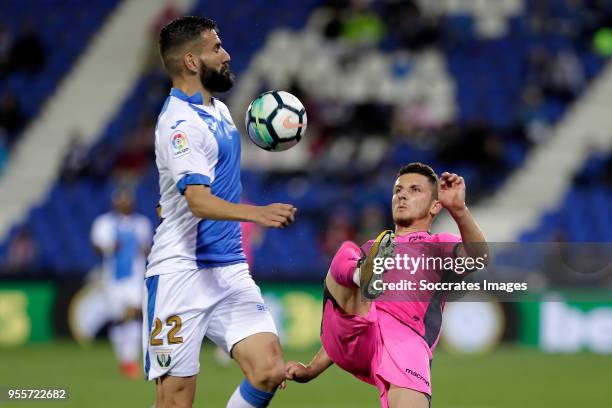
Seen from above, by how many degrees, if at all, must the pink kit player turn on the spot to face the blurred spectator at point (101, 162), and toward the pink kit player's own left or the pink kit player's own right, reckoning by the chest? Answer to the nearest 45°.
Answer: approximately 90° to the pink kit player's own right

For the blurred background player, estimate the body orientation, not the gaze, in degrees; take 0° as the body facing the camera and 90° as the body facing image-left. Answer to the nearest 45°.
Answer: approximately 0°

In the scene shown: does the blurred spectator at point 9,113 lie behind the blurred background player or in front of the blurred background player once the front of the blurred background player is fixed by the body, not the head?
behind

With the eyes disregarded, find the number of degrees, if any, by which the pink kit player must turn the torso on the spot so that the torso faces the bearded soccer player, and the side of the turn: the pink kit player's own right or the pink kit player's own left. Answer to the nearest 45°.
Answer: approximately 45° to the pink kit player's own right

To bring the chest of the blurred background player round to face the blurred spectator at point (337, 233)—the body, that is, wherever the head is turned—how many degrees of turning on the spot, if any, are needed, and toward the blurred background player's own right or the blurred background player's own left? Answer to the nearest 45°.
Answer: approximately 135° to the blurred background player's own left

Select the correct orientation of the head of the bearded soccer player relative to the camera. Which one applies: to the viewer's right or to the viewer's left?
to the viewer's right

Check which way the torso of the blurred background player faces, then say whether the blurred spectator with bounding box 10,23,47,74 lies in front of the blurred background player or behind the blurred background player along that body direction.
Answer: behind

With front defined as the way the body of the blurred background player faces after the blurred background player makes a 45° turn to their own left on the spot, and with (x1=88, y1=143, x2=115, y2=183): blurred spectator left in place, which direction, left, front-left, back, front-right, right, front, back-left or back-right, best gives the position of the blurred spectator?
back-left

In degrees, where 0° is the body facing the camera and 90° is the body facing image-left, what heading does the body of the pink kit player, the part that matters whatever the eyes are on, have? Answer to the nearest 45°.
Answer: approximately 45°

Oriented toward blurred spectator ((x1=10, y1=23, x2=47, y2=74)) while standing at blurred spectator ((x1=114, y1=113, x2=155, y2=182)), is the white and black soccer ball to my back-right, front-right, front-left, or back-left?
back-left

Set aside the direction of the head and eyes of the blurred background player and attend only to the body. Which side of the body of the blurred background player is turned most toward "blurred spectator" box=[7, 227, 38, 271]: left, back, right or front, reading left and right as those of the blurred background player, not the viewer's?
back
